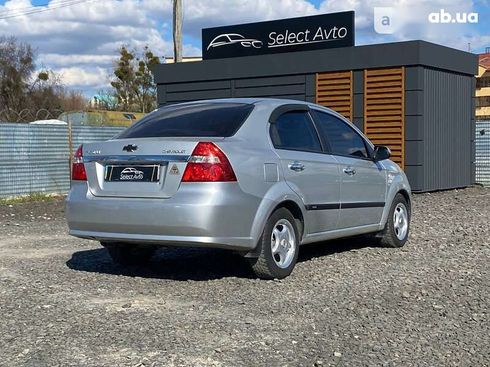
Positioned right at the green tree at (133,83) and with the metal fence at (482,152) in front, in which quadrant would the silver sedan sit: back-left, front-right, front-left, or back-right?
front-right

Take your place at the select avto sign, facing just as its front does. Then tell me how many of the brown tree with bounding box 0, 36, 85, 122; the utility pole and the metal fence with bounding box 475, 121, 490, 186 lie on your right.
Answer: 2

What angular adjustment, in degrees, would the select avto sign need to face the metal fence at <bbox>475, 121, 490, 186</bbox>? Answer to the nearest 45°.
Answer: approximately 135° to its left

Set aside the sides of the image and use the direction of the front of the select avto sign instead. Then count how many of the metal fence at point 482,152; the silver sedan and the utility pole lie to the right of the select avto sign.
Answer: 1

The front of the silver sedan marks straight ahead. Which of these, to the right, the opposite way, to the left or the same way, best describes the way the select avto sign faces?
the opposite way

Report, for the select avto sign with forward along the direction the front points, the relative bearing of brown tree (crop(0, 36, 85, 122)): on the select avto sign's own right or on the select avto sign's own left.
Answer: on the select avto sign's own right

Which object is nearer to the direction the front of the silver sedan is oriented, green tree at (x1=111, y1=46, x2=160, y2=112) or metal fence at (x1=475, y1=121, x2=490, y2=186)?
the metal fence

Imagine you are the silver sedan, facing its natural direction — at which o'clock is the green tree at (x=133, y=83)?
The green tree is roughly at 10 o'clock from the silver sedan.

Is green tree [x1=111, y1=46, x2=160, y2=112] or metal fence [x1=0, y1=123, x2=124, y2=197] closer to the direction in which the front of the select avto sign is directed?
the metal fence

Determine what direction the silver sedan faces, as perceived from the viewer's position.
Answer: facing away from the viewer and to the right of the viewer

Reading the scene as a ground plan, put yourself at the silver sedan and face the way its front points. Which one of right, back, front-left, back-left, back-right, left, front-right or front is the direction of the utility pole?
front-left

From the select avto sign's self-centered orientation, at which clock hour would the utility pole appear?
The utility pole is roughly at 3 o'clock from the select avto sign.

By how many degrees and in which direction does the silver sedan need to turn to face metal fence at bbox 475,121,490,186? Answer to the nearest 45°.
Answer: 0° — it already faces it
